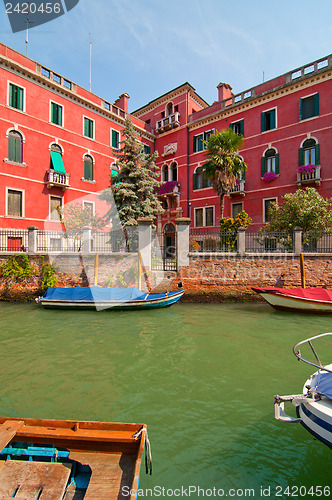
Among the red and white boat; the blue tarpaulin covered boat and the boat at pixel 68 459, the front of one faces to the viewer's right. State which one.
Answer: the blue tarpaulin covered boat

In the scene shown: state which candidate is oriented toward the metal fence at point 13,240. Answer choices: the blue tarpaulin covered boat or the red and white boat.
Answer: the red and white boat

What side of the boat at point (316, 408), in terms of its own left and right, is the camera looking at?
left

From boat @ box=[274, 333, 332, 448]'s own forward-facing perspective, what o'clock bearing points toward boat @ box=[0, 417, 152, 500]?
boat @ box=[0, 417, 152, 500] is roughly at 11 o'clock from boat @ box=[274, 333, 332, 448].

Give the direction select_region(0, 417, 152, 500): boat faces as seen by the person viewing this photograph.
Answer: facing to the left of the viewer

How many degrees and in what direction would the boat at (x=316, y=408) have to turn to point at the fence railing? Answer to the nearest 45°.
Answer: approximately 90° to its right

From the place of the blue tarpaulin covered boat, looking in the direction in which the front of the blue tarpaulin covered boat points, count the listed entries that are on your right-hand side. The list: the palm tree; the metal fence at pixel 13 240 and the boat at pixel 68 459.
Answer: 1

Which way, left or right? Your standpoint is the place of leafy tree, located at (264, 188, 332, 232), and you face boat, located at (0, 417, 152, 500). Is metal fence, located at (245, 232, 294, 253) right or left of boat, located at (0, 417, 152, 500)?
right

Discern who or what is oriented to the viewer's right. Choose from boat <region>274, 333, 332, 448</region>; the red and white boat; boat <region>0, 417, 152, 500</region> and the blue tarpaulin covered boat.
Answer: the blue tarpaulin covered boat

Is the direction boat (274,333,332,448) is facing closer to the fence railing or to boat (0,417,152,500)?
the boat

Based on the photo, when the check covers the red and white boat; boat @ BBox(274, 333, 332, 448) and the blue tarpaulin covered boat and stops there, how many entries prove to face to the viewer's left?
2

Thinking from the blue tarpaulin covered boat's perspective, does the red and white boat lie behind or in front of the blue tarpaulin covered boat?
in front

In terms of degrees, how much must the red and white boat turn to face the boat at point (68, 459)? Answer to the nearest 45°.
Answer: approximately 90° to its left

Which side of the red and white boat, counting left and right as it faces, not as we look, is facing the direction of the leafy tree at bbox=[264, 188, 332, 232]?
right

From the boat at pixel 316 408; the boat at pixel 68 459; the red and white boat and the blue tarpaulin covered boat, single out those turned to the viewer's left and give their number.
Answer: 3

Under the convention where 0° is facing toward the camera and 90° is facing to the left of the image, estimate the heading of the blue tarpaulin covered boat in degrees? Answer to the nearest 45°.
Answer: approximately 270°

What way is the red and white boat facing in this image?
to the viewer's left
